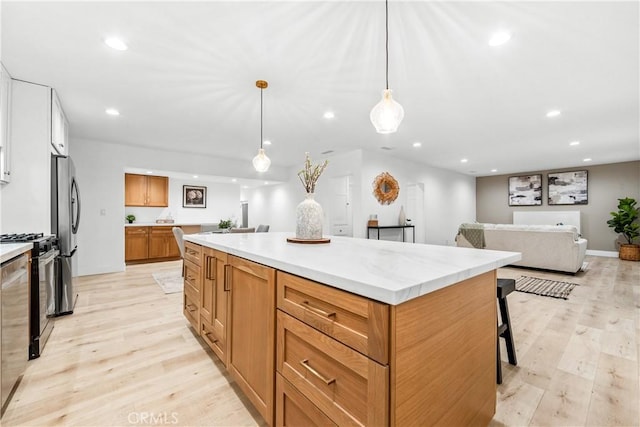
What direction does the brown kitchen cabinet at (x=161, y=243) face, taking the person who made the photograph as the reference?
facing the viewer

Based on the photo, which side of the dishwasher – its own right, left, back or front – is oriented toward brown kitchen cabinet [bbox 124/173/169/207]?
left

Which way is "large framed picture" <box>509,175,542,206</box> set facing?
toward the camera

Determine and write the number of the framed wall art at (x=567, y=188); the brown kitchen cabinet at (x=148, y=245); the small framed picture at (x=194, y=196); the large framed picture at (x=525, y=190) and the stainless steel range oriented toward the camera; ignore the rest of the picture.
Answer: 4

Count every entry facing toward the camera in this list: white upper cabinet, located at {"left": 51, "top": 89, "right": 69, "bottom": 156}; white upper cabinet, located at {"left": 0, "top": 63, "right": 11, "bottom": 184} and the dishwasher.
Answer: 0

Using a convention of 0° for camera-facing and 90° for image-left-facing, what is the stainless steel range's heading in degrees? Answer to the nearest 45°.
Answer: approximately 270°

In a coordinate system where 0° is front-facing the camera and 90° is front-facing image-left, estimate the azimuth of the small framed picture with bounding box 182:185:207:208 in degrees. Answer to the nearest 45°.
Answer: approximately 0°

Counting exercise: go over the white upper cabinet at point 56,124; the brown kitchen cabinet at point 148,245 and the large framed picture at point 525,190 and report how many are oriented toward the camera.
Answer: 2

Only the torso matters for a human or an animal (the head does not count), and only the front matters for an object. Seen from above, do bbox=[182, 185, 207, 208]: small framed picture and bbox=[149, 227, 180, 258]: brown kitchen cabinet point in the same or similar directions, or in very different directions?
same or similar directions

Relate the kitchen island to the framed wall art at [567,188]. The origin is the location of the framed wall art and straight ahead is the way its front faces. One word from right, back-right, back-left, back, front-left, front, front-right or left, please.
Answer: front

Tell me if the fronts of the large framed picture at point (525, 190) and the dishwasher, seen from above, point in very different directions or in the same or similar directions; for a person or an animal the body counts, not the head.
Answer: very different directions

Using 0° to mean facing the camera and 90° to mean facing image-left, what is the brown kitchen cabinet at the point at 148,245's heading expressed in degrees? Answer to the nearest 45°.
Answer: approximately 0°

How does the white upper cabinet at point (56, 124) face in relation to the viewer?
to the viewer's right

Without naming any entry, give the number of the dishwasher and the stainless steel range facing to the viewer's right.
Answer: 2

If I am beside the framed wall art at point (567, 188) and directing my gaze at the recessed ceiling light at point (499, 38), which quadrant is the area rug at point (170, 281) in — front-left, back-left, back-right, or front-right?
front-right

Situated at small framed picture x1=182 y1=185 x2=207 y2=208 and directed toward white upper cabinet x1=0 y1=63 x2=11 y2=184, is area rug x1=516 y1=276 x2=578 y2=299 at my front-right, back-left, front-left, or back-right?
front-left

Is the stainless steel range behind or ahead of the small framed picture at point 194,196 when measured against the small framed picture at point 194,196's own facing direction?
ahead
